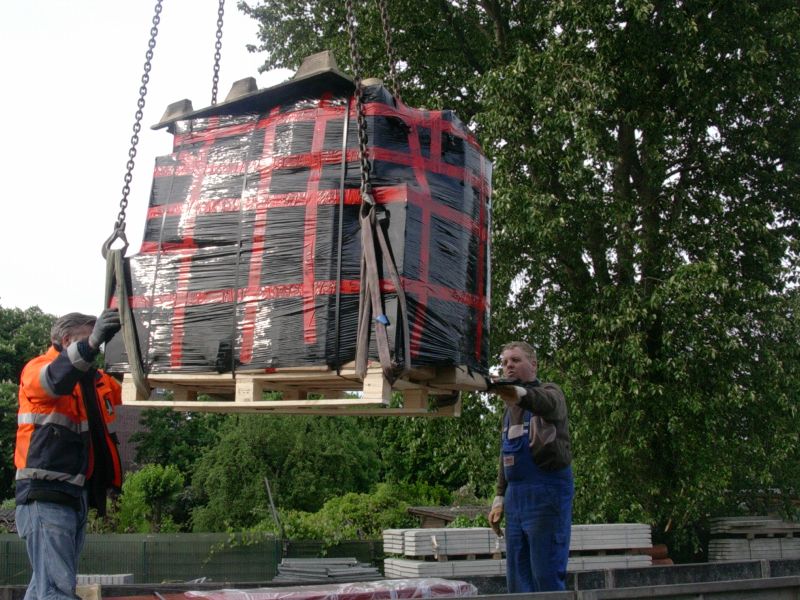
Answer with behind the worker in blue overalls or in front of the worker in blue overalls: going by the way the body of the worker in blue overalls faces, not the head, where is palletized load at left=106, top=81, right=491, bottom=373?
in front

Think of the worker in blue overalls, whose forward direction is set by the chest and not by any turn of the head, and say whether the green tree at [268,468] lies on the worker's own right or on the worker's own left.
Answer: on the worker's own right

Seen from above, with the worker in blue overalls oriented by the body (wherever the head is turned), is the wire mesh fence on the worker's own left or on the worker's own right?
on the worker's own right

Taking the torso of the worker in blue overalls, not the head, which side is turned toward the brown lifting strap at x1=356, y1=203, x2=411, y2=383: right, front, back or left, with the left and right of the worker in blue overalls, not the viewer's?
front

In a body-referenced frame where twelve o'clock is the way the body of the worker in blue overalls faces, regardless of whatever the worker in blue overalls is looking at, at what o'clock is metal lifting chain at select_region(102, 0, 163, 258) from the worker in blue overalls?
The metal lifting chain is roughly at 1 o'clock from the worker in blue overalls.

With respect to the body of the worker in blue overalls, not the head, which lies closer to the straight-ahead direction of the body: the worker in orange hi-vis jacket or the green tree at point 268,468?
the worker in orange hi-vis jacket

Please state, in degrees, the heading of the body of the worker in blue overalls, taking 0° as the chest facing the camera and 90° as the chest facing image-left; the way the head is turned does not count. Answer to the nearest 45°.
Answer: approximately 45°

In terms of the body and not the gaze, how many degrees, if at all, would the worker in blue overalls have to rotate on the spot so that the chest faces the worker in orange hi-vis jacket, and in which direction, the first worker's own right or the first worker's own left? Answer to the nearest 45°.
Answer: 0° — they already face them

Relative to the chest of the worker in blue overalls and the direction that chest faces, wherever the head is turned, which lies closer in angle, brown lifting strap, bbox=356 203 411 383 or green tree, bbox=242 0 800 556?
the brown lifting strap

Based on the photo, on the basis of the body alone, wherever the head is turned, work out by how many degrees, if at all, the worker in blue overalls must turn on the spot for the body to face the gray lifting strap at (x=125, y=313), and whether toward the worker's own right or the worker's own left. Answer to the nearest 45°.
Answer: approximately 45° to the worker's own right

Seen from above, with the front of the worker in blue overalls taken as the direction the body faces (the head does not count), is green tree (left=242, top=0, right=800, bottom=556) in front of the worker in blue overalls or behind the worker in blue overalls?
behind
